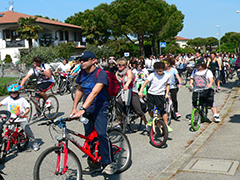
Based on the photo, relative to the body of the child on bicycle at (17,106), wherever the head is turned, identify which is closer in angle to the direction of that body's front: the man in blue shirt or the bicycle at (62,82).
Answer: the man in blue shirt

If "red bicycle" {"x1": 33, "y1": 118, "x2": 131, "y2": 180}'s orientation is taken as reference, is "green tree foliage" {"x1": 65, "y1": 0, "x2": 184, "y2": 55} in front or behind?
behind

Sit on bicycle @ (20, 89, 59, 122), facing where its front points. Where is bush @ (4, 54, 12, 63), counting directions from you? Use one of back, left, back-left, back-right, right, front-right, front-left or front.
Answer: back-right

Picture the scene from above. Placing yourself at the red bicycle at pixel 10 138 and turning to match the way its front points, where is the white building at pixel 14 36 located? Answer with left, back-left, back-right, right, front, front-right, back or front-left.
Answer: back-right

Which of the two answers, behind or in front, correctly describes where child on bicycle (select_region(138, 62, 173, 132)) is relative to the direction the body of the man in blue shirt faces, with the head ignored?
behind

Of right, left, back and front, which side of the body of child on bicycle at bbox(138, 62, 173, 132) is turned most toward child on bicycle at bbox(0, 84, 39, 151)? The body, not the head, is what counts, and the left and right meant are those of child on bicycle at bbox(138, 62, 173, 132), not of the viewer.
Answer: right

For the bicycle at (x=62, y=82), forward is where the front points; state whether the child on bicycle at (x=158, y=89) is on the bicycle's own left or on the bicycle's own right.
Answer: on the bicycle's own left

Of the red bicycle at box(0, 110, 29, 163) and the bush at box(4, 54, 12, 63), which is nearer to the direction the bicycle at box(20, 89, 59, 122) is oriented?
the red bicycle

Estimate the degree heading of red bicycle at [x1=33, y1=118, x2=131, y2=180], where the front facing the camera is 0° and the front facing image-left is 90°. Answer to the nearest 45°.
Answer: approximately 45°

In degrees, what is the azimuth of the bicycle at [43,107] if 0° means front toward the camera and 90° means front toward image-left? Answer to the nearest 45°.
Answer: approximately 45°

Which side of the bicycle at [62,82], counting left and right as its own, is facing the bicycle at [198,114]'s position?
left

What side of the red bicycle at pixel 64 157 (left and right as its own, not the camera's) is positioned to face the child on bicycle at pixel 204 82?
back

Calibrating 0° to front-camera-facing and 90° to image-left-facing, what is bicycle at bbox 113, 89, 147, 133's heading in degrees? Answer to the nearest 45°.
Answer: approximately 45°

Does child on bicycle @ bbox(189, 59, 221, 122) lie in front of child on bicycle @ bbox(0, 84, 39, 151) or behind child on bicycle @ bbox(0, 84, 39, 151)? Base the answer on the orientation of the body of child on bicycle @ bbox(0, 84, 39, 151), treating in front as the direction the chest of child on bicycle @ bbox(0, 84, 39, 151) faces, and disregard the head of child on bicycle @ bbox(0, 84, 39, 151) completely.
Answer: behind

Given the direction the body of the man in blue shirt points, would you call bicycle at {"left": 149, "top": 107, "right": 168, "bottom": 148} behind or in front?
behind
